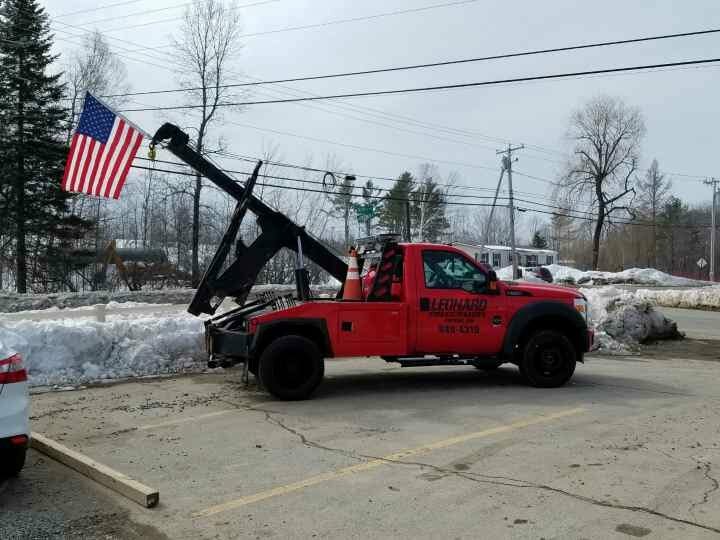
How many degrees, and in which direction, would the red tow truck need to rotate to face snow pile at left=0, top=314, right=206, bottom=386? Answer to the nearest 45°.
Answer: approximately 180°

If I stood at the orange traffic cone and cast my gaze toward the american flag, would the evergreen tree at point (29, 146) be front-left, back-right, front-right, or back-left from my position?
front-right

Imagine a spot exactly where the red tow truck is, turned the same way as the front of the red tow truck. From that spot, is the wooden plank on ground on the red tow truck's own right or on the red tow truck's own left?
on the red tow truck's own right

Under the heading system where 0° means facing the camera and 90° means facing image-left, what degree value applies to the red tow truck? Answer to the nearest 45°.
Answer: approximately 270°

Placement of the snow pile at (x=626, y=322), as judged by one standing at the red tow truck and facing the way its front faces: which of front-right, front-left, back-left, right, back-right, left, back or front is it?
front-left

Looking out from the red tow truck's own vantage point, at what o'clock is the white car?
The white car is roughly at 4 o'clock from the red tow truck.
